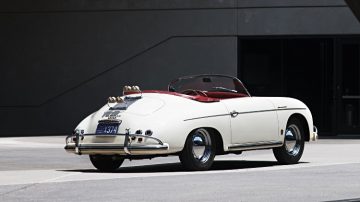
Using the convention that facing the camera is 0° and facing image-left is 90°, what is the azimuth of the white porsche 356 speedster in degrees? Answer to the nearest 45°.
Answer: approximately 225°
